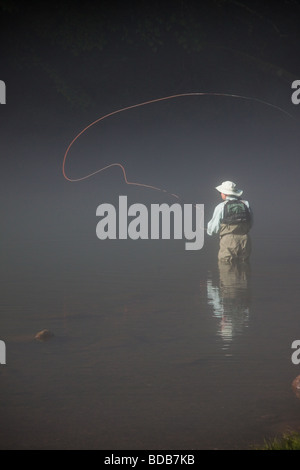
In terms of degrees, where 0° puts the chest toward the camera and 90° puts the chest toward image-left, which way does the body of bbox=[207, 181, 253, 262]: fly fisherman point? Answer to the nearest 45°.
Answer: approximately 135°

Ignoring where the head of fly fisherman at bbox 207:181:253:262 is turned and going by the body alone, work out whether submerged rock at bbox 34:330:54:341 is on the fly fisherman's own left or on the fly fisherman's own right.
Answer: on the fly fisherman's own left

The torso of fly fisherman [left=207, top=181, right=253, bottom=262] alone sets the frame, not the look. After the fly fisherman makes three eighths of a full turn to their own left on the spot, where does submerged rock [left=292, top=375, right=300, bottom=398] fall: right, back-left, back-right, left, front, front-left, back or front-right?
front
